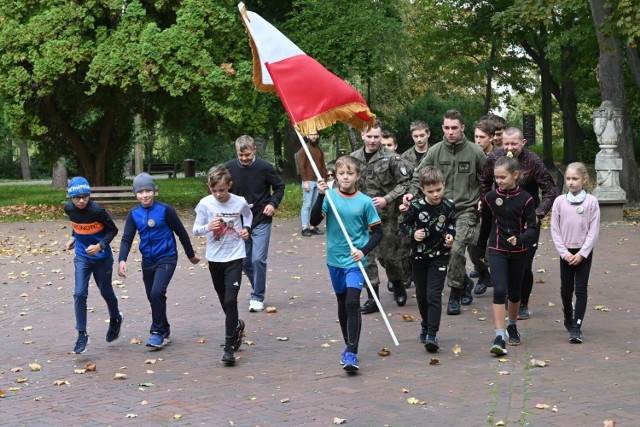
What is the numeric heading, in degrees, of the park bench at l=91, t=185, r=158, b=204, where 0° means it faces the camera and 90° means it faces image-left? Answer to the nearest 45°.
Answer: approximately 0°

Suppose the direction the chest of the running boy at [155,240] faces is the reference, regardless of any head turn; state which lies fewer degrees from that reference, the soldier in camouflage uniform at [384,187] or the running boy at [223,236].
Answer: the running boy

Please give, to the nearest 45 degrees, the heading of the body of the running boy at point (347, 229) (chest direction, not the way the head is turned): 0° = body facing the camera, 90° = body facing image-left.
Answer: approximately 0°

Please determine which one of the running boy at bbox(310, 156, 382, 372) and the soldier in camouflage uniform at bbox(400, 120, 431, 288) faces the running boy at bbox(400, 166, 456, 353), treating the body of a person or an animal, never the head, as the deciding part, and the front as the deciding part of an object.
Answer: the soldier in camouflage uniform

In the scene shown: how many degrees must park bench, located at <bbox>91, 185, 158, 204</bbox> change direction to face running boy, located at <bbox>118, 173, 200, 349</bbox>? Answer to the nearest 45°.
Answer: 0° — it already faces them

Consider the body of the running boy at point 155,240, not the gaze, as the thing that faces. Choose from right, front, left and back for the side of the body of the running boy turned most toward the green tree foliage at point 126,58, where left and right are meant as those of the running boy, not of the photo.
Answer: back

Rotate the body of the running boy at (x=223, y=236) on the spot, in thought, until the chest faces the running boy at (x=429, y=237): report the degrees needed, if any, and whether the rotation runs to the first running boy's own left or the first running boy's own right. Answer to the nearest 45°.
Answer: approximately 90° to the first running boy's own left

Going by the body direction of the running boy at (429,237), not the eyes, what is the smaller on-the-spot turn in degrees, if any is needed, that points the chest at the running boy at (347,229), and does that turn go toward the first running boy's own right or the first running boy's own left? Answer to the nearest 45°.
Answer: approximately 45° to the first running boy's own right

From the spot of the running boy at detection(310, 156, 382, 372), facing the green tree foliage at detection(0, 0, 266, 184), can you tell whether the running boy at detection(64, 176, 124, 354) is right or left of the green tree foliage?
left

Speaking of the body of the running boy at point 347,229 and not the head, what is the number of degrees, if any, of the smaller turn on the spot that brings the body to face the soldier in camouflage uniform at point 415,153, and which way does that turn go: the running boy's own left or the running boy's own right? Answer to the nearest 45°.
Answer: approximately 180°
